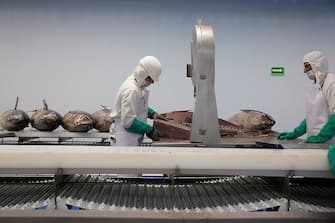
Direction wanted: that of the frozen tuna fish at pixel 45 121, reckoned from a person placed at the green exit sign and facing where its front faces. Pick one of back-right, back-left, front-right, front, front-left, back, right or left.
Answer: front-right

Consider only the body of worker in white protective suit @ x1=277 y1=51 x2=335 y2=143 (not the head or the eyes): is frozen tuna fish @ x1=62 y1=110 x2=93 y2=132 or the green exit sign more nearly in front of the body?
the frozen tuna fish

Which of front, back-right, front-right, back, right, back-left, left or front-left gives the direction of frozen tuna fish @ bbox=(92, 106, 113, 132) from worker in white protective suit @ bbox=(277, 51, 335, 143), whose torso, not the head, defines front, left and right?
front-right

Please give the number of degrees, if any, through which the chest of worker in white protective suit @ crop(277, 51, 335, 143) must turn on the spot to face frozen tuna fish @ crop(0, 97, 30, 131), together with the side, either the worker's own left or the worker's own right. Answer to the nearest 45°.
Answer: approximately 45° to the worker's own right

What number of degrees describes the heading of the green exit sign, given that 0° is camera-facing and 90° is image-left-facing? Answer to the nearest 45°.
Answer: approximately 0°

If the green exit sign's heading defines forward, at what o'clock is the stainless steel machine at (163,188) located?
The stainless steel machine is roughly at 12 o'clock from the green exit sign.

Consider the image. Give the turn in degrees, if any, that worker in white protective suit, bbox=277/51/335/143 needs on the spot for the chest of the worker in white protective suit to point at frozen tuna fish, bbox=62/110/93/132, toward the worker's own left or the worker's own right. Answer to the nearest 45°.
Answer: approximately 45° to the worker's own right

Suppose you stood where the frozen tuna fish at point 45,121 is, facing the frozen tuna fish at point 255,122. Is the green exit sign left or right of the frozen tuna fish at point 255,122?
left

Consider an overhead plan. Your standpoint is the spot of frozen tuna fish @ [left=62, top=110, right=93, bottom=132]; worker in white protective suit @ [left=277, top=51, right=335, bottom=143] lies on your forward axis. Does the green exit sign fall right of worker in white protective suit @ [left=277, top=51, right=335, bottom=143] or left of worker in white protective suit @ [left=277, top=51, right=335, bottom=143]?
left

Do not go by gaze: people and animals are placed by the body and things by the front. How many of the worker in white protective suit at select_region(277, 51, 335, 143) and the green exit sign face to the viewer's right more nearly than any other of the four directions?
0

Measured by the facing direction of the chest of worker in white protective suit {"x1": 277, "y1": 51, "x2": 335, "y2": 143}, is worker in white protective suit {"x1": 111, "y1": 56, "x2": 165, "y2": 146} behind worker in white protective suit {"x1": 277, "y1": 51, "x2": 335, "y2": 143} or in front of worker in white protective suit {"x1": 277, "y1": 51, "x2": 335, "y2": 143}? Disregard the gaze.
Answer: in front

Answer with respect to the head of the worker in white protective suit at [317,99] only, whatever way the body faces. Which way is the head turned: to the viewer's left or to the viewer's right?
to the viewer's left

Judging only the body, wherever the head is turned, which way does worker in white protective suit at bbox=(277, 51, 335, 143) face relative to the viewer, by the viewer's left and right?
facing the viewer and to the left of the viewer

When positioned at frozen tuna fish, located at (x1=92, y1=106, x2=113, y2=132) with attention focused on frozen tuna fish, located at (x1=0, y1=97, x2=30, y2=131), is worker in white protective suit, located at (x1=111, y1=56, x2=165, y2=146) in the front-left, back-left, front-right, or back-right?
back-left
